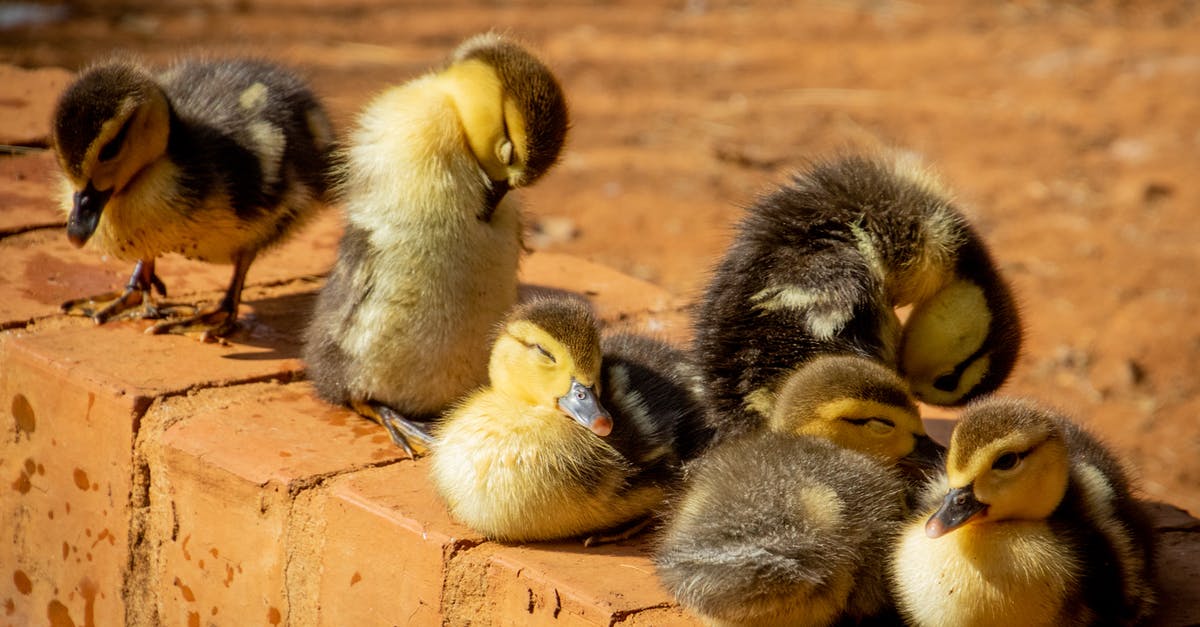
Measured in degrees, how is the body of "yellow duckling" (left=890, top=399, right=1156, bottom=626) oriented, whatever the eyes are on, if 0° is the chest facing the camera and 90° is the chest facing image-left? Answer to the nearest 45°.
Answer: approximately 45°

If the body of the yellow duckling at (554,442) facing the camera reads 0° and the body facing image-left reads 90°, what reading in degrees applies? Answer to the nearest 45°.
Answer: approximately 45°

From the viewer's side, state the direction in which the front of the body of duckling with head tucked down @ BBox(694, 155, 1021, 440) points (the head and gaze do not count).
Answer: to the viewer's right

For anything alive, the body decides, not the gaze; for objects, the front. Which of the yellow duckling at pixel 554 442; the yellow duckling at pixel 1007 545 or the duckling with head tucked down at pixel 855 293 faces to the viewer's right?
the duckling with head tucked down

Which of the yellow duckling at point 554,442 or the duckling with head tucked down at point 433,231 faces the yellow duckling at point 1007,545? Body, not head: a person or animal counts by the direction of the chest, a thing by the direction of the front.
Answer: the duckling with head tucked down

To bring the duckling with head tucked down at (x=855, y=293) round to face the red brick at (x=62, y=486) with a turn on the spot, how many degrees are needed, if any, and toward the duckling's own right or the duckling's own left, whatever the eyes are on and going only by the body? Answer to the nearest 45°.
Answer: approximately 180°

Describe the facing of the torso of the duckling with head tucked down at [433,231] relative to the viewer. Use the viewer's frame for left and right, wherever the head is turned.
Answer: facing the viewer and to the right of the viewer
